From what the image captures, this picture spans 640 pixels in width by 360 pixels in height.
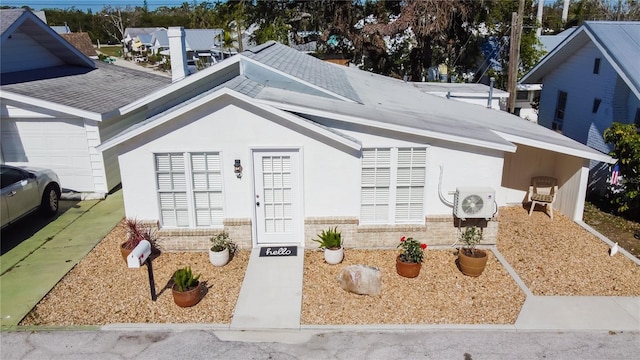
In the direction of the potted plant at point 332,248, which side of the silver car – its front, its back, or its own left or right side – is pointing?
right

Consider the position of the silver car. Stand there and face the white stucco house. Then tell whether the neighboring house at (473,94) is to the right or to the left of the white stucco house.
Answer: left

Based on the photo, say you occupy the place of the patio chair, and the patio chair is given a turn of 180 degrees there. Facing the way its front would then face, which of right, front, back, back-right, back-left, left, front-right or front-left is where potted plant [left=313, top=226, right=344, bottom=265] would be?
back-left

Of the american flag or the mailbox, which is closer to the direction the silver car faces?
the american flag

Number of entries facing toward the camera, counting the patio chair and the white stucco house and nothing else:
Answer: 2

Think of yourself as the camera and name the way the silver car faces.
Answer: facing away from the viewer and to the right of the viewer

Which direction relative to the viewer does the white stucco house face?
toward the camera

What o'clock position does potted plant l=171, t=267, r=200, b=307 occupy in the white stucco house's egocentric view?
The potted plant is roughly at 1 o'clock from the white stucco house.

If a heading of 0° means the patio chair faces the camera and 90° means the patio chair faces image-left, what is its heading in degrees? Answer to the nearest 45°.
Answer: approximately 0°

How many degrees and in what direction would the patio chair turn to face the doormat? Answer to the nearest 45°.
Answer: approximately 45° to its right
